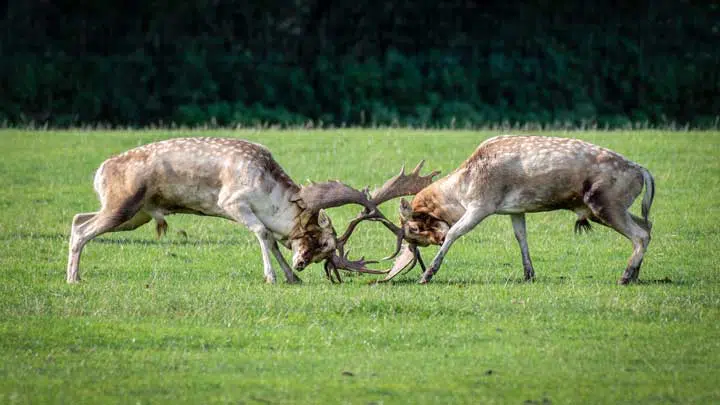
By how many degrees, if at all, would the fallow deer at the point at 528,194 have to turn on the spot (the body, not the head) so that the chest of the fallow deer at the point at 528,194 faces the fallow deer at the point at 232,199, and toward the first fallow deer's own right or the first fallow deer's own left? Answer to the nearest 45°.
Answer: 0° — it already faces it

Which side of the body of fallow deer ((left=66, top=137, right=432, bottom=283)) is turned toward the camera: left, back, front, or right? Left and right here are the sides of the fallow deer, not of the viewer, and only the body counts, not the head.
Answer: right

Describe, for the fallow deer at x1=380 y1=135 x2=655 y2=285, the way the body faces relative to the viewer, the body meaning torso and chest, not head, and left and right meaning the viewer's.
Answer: facing to the left of the viewer

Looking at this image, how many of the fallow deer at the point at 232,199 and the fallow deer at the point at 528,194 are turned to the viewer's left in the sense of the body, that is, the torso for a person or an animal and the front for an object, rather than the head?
1

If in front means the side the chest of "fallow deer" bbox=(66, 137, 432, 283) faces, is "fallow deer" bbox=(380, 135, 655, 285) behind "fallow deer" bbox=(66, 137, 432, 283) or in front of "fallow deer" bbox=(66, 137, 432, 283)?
in front

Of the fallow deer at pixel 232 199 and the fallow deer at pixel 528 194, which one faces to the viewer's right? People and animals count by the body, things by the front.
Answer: the fallow deer at pixel 232 199

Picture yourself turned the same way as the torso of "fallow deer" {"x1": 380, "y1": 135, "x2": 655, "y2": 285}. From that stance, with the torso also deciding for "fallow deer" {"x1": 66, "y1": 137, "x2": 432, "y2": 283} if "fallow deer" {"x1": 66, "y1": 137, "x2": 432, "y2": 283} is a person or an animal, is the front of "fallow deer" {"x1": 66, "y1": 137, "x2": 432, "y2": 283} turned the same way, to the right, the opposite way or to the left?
the opposite way
